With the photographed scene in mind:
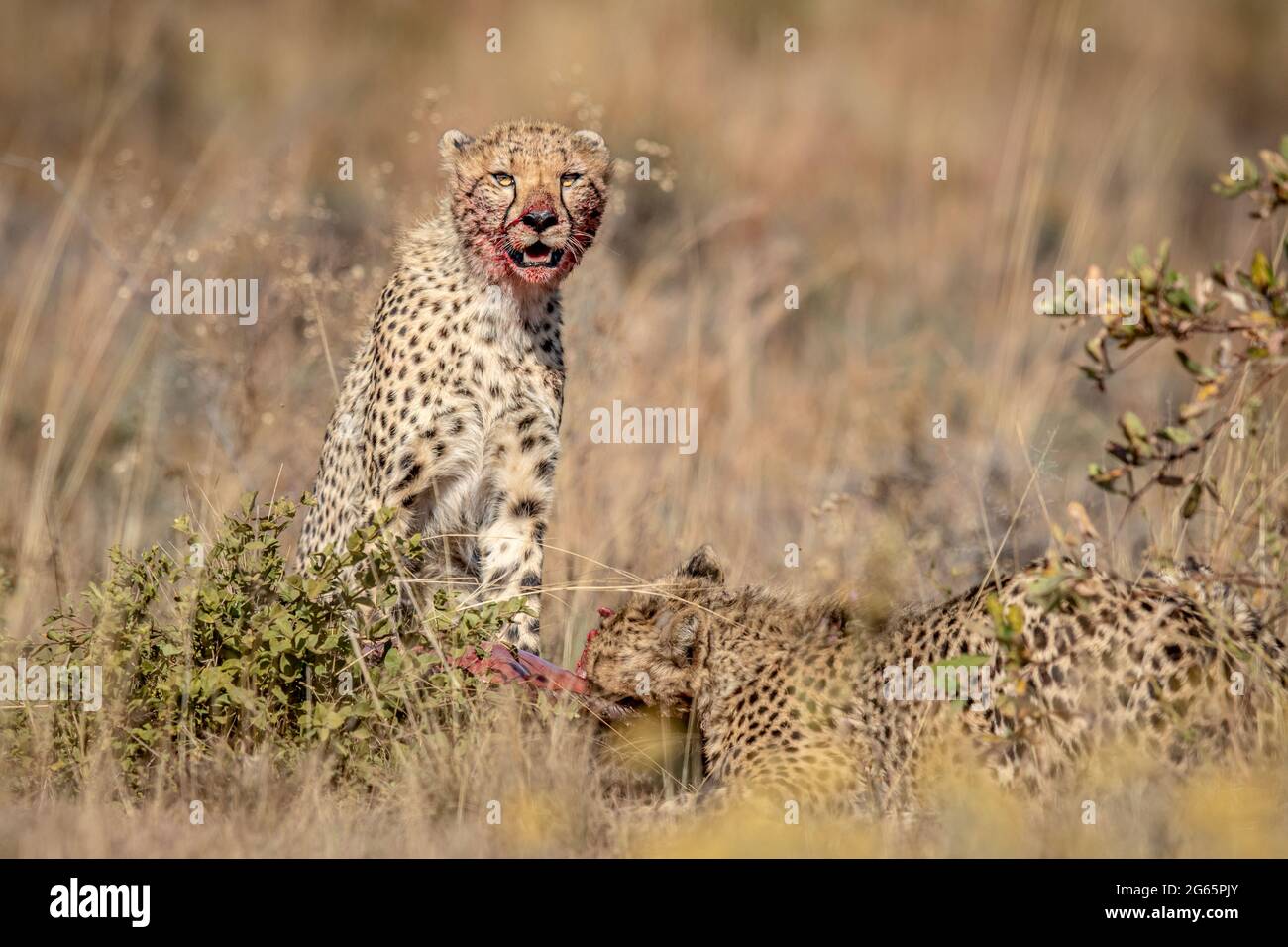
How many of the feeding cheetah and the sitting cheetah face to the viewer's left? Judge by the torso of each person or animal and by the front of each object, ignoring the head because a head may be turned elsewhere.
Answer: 1

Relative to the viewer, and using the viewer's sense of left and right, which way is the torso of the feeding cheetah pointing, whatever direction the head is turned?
facing to the left of the viewer

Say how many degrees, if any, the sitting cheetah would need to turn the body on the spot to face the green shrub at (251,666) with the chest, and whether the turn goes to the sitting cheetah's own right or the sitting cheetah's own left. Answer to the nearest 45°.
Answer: approximately 90° to the sitting cheetah's own right

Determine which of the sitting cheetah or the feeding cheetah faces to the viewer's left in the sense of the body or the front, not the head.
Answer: the feeding cheetah

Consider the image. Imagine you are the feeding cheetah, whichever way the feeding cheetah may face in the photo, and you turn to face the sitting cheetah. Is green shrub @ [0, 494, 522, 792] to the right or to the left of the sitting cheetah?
left

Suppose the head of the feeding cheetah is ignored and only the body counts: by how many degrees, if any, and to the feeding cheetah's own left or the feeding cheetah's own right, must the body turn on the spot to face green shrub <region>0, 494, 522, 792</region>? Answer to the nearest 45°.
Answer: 0° — it already faces it
